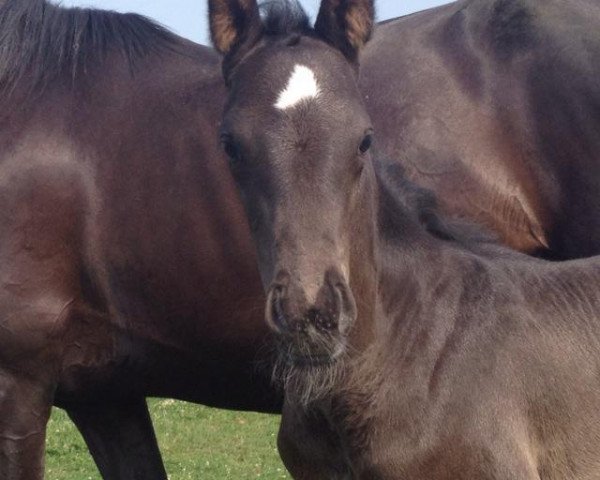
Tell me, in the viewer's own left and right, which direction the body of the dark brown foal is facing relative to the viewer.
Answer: facing the viewer and to the left of the viewer

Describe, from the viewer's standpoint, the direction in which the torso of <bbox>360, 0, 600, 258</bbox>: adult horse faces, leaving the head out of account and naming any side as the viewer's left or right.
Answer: facing to the left of the viewer

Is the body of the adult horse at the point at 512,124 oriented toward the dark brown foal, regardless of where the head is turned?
no

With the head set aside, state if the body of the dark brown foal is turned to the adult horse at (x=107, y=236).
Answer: no

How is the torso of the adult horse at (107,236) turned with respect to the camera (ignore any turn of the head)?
to the viewer's left

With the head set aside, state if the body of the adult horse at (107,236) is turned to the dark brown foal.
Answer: no
